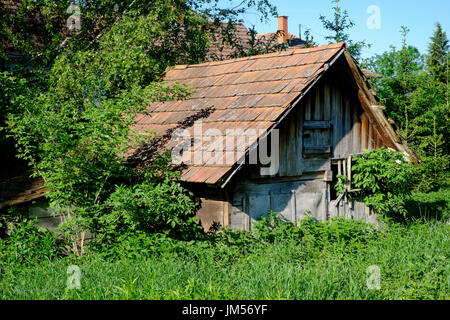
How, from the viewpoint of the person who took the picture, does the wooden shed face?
facing the viewer and to the right of the viewer

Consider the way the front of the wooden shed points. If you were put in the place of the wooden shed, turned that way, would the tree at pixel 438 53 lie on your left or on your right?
on your left

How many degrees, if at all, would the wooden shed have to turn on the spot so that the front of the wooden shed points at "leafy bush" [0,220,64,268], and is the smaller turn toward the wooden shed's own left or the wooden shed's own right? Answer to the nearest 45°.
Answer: approximately 90° to the wooden shed's own right

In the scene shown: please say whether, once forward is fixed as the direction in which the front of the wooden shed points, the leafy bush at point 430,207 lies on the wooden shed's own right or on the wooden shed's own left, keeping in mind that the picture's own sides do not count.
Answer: on the wooden shed's own left
